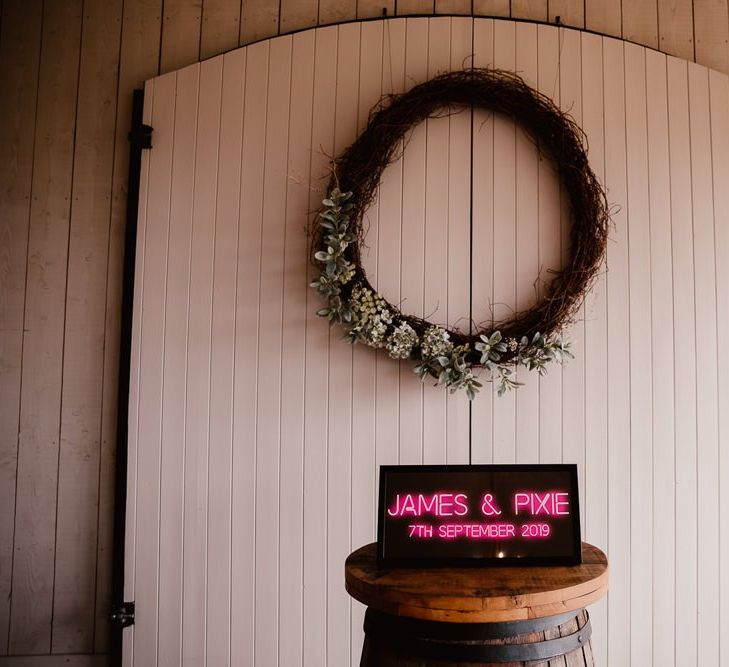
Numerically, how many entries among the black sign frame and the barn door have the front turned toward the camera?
2

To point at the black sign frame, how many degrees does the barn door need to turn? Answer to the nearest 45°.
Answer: approximately 45° to its left

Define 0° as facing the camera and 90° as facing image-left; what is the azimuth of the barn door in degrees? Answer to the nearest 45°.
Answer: approximately 0°
